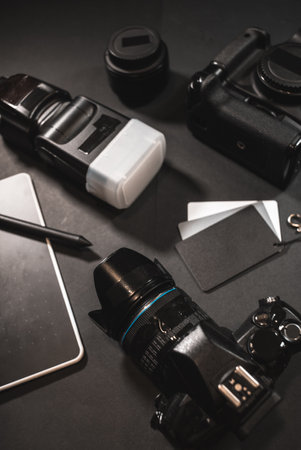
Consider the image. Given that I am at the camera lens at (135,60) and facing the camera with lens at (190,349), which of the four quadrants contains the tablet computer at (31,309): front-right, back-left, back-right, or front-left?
front-right

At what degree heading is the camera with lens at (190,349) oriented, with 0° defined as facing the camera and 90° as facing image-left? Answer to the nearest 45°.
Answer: approximately 135°

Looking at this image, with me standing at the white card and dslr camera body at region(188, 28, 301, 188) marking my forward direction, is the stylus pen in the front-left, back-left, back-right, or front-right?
back-left
